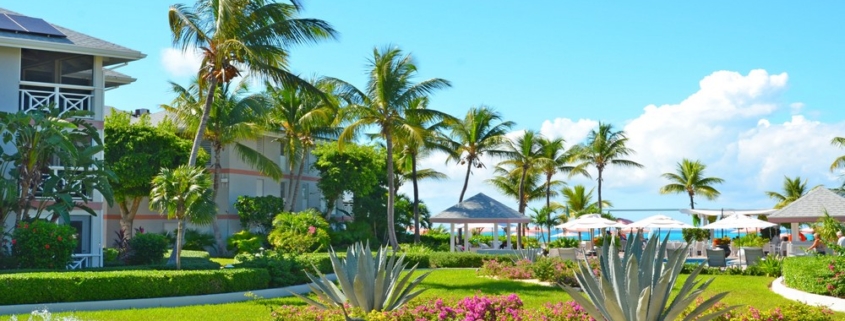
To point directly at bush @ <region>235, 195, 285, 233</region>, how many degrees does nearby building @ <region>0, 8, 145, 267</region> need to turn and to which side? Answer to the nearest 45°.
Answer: approximately 90° to its left

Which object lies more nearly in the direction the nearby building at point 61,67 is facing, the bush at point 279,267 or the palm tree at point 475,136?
the bush

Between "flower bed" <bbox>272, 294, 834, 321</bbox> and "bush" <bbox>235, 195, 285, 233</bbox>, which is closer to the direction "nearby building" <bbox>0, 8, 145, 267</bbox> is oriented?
the flower bed

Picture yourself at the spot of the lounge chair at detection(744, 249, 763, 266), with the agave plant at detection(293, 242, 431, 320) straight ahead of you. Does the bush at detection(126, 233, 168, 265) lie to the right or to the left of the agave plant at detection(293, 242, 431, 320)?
right

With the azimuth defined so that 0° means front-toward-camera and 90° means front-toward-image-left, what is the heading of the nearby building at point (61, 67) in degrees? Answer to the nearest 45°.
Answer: approximately 315°

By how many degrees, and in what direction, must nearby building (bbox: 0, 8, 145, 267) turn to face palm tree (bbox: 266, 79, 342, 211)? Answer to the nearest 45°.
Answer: approximately 90° to its left

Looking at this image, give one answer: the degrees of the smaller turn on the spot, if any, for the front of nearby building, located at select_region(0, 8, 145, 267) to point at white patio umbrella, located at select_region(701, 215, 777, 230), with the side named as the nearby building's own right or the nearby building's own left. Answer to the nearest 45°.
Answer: approximately 45° to the nearby building's own left

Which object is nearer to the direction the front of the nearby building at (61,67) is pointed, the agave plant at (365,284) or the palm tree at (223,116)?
the agave plant

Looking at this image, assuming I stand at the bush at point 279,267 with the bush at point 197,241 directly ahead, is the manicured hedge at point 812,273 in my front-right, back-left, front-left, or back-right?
back-right

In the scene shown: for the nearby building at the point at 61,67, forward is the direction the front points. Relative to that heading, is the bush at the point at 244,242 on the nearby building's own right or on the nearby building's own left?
on the nearby building's own left
